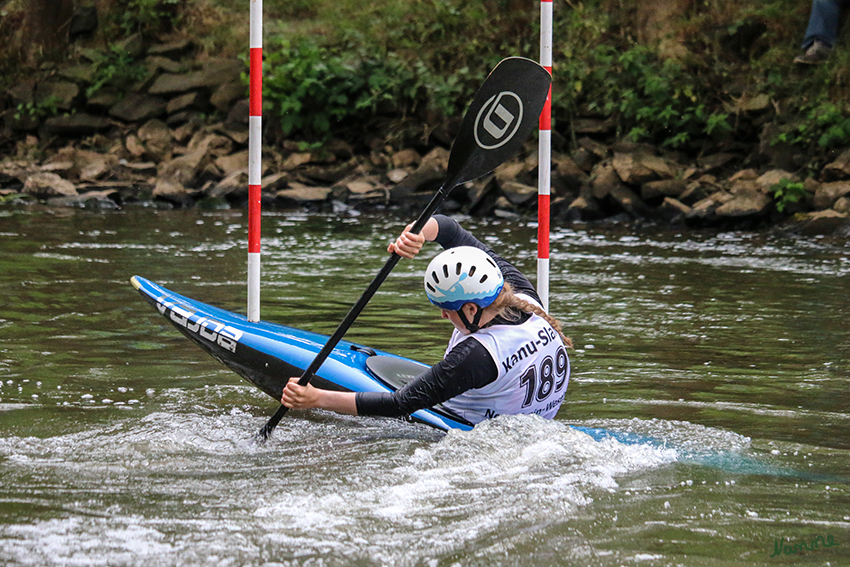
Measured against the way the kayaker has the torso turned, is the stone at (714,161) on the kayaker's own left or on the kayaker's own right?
on the kayaker's own right

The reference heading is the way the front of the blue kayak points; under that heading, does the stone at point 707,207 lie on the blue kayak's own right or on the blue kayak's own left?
on the blue kayak's own right

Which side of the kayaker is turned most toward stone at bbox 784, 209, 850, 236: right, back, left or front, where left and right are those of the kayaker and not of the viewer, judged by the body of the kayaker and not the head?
right

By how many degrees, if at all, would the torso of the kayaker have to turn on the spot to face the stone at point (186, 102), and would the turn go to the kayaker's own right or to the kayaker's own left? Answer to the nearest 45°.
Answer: approximately 45° to the kayaker's own right

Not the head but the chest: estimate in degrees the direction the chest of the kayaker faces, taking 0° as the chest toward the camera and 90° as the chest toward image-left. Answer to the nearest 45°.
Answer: approximately 135°

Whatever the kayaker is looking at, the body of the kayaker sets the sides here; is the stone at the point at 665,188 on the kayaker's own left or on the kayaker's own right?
on the kayaker's own right

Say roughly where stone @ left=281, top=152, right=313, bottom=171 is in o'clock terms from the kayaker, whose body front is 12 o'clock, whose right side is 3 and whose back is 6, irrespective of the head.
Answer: The stone is roughly at 1 o'clock from the kayaker.

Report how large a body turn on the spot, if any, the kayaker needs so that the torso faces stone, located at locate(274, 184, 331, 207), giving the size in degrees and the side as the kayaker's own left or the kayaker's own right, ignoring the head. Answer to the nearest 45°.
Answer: approximately 45° to the kayaker's own right

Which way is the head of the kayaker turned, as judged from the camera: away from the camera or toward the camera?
away from the camera

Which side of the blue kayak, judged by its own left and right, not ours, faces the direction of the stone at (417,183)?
right

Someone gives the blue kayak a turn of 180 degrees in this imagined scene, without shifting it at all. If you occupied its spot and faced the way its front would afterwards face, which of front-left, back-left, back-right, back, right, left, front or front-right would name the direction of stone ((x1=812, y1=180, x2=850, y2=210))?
front-left

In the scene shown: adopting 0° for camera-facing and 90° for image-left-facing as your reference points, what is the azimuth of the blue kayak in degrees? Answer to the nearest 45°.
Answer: approximately 90°
